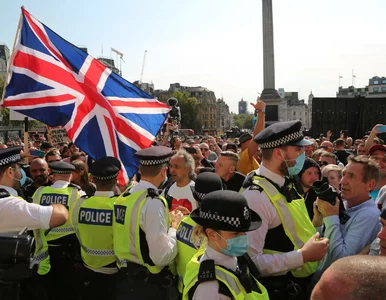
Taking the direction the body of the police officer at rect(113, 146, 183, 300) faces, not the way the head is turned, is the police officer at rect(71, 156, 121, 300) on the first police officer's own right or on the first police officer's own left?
on the first police officer's own left

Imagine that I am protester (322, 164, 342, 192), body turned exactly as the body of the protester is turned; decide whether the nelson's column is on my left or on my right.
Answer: on my right

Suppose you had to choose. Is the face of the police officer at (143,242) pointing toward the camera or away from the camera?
away from the camera

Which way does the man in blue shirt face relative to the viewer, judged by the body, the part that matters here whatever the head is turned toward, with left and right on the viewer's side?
facing to the left of the viewer

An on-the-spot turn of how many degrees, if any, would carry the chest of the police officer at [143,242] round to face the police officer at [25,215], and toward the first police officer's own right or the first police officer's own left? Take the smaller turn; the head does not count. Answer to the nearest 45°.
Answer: approximately 135° to the first police officer's own left

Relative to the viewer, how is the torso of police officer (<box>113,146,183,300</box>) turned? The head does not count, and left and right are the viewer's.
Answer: facing away from the viewer and to the right of the viewer

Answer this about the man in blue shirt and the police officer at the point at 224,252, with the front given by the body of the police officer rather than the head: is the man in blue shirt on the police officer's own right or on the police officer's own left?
on the police officer's own left

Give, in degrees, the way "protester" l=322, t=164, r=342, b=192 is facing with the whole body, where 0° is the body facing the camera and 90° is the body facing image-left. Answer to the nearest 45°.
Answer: approximately 45°

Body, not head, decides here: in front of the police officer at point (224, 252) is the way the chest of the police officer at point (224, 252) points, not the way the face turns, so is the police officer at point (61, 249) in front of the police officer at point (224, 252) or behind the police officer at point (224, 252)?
behind

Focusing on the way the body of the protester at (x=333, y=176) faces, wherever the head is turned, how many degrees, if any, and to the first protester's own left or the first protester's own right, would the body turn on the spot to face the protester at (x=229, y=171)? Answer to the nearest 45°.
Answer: approximately 45° to the first protester's own right
